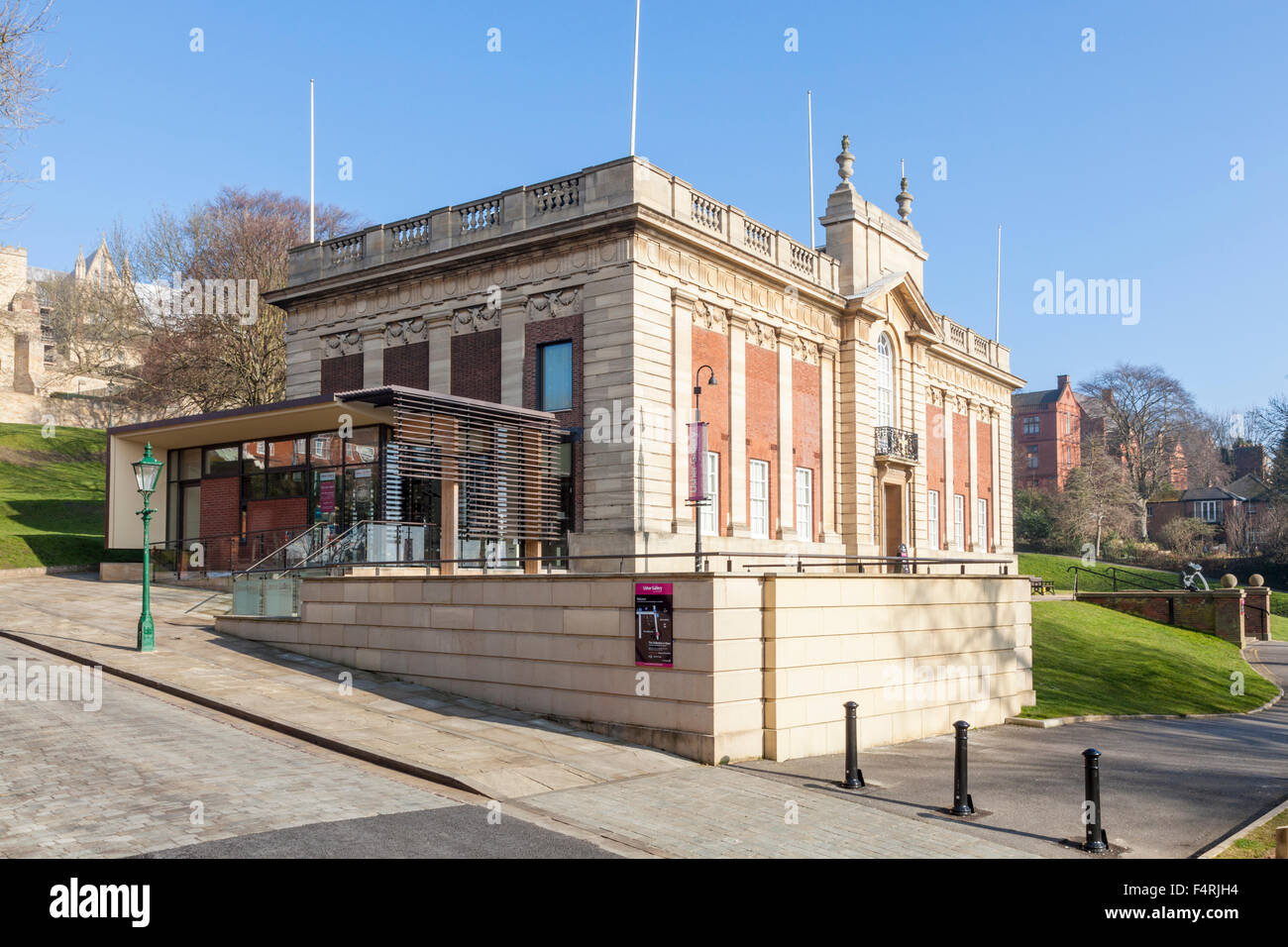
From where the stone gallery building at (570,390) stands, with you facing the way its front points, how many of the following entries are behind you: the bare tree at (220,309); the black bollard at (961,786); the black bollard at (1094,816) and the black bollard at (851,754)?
1

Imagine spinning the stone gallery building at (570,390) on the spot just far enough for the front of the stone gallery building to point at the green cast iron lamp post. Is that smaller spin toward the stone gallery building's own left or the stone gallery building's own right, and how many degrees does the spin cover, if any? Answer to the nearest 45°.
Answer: approximately 90° to the stone gallery building's own right

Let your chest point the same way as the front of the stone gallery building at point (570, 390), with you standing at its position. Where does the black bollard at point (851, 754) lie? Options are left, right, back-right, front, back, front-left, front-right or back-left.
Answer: front-right

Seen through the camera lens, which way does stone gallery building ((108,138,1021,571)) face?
facing the viewer and to the right of the viewer

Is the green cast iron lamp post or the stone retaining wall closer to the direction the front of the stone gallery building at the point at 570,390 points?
the stone retaining wall

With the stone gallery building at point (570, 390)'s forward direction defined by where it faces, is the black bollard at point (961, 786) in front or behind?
in front

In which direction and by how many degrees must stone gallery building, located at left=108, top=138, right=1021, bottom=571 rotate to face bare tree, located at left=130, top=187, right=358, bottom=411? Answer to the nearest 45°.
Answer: approximately 180°

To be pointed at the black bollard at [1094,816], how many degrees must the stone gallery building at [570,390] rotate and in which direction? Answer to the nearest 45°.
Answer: approximately 45° to its right

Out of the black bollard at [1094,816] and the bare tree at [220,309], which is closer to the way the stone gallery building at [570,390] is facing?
the black bollard
